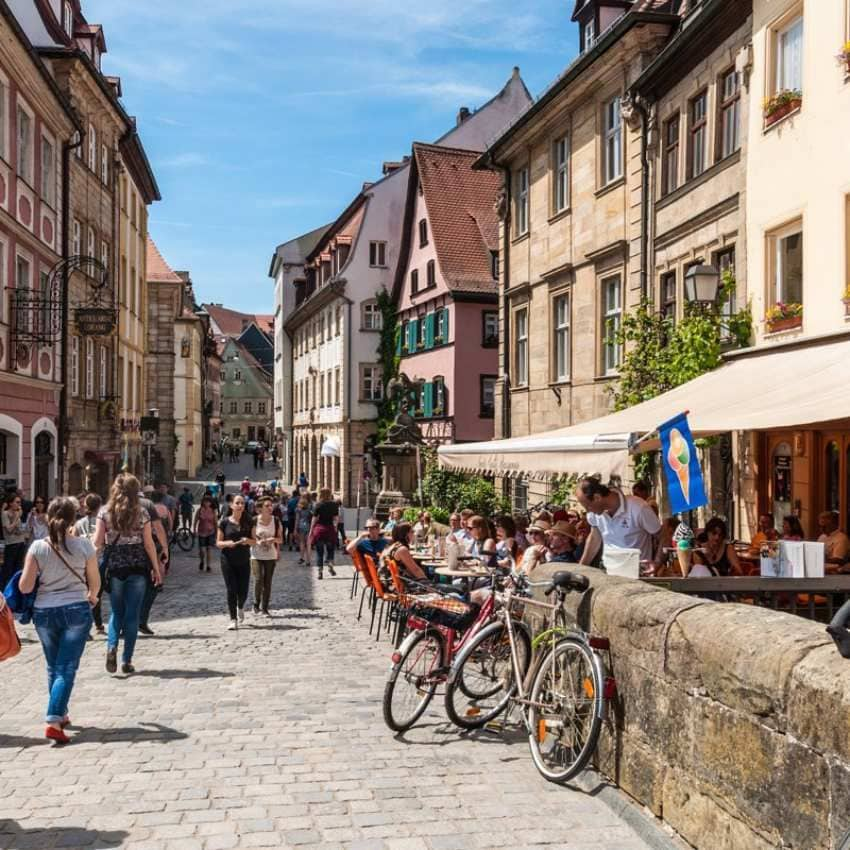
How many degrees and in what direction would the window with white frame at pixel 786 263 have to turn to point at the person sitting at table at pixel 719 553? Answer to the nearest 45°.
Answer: approximately 45° to its left

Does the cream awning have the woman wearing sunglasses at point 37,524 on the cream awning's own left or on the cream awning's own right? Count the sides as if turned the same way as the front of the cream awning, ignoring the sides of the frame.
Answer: on the cream awning's own right

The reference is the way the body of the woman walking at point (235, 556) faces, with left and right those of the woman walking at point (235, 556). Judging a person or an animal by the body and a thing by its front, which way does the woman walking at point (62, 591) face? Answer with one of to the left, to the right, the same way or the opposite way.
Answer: the opposite way

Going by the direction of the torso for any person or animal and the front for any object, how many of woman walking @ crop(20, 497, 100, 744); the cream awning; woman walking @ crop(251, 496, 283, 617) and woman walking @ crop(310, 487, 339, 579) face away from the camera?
2

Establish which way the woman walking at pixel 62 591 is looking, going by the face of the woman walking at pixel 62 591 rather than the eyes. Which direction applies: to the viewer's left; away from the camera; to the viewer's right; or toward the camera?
away from the camera

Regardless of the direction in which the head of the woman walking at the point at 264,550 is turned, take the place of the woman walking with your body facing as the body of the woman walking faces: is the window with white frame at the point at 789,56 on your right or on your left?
on your left

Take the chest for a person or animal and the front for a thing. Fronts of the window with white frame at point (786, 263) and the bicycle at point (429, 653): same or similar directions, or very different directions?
very different directions

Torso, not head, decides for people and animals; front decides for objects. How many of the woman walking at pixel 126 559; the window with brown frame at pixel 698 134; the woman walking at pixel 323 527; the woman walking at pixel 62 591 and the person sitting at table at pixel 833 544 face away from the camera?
3

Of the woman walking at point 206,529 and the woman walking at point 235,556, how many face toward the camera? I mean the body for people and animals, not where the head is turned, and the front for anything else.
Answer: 2

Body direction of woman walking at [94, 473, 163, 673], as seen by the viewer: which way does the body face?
away from the camera

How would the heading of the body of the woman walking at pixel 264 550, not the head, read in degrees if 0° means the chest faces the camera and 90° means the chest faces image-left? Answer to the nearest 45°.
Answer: approximately 0°

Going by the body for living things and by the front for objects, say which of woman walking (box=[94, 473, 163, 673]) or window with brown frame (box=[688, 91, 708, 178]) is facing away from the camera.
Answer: the woman walking
